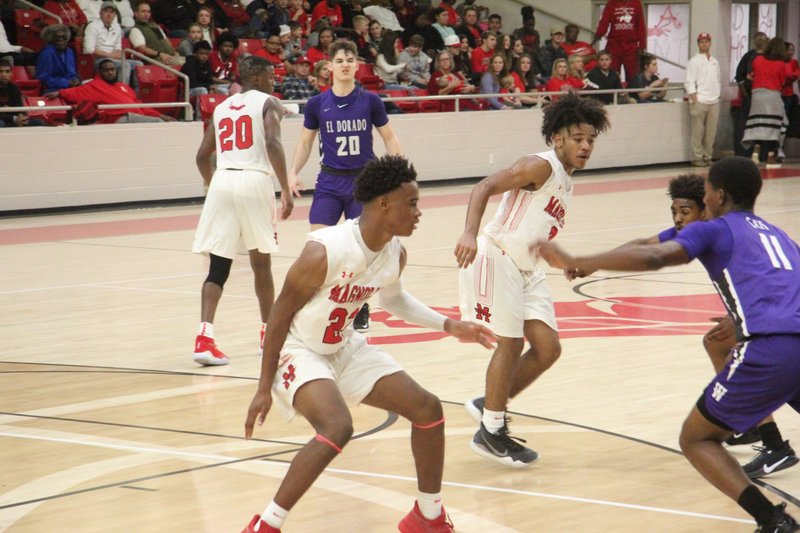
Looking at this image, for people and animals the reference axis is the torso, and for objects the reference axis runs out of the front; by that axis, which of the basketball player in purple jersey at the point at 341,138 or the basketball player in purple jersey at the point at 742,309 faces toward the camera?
the basketball player in purple jersey at the point at 341,138

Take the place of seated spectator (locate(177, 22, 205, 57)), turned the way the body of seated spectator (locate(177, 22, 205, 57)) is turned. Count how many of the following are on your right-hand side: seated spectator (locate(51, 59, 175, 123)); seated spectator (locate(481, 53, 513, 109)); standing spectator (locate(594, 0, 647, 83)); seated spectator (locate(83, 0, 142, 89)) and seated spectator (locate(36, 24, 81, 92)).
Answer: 3

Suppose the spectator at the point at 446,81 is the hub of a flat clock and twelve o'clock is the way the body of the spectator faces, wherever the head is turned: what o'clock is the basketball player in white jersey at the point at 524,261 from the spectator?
The basketball player in white jersey is roughly at 12 o'clock from the spectator.

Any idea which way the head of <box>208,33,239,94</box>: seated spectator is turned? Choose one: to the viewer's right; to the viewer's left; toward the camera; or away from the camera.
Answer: toward the camera

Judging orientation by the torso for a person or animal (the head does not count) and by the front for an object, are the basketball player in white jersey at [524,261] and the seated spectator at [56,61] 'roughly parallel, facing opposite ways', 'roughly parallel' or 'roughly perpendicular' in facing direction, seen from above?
roughly parallel

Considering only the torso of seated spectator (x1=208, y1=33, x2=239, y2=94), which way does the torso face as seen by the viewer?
toward the camera

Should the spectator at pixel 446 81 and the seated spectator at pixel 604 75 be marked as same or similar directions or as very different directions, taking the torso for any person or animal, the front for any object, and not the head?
same or similar directions

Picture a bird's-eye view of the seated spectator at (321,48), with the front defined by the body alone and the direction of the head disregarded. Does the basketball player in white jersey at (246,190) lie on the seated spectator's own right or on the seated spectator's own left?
on the seated spectator's own right

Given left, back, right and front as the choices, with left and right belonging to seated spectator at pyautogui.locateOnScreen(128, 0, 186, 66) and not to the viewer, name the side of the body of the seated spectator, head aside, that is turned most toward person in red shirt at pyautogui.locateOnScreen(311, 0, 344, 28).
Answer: left

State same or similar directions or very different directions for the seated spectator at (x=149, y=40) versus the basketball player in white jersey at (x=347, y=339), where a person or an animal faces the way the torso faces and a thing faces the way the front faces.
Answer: same or similar directions

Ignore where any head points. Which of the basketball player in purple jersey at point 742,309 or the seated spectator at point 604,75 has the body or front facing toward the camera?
the seated spectator

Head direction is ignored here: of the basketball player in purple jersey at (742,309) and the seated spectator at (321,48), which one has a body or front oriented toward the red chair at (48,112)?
the basketball player in purple jersey

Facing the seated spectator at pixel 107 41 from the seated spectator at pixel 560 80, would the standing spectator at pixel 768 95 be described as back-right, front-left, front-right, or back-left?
back-left
